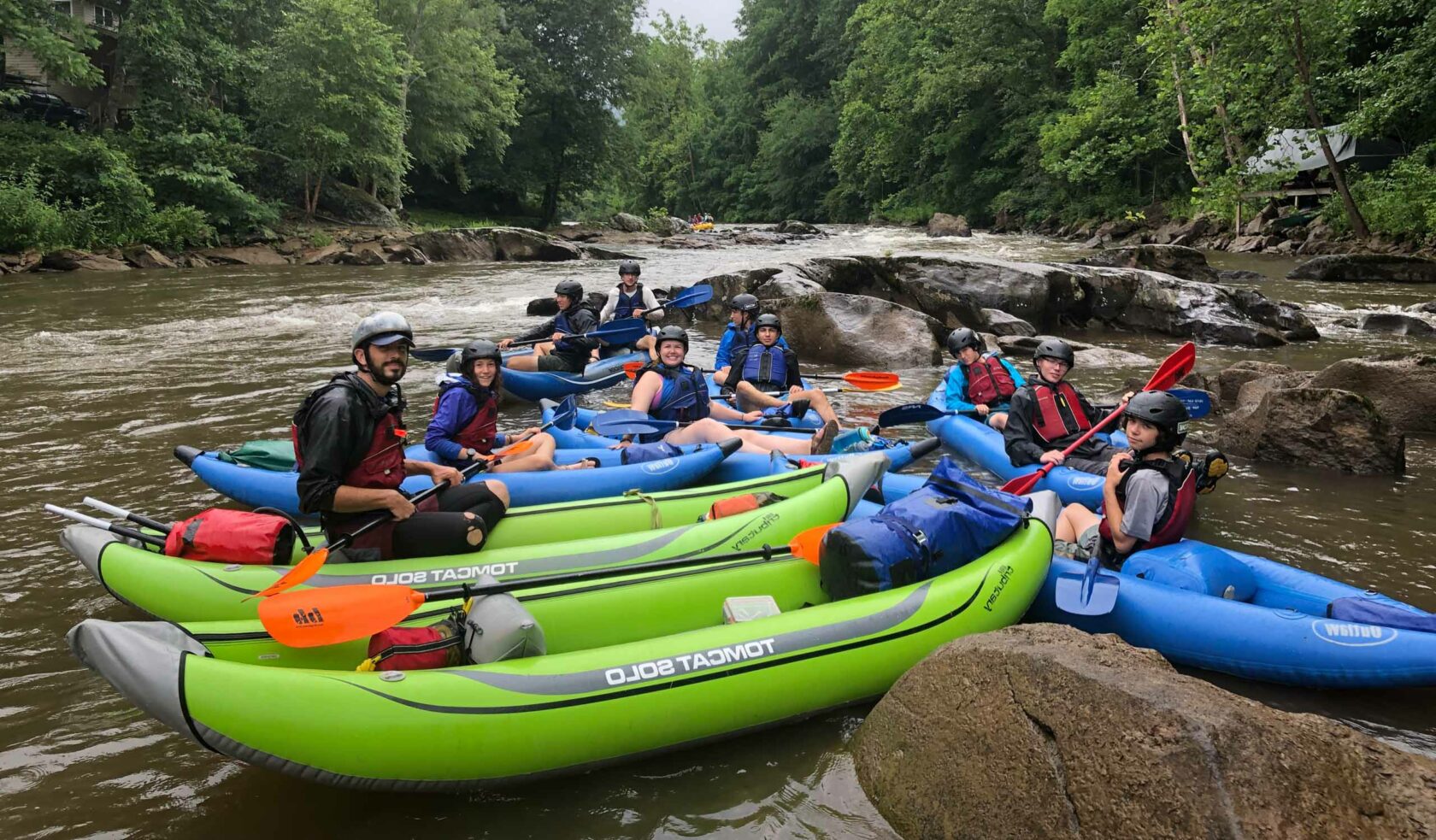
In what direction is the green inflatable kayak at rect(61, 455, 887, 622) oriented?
to the viewer's right

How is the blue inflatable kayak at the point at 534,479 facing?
to the viewer's right

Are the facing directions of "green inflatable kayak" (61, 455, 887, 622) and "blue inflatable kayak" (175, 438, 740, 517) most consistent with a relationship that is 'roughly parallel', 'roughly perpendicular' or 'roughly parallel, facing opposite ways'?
roughly parallel

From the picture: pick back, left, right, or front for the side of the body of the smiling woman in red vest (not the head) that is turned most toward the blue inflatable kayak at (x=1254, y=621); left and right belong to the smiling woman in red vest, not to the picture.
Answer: front

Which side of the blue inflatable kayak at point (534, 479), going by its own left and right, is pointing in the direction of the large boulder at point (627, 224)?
left

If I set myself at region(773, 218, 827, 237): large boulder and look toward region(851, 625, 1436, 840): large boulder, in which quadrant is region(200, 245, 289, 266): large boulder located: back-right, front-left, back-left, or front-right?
front-right

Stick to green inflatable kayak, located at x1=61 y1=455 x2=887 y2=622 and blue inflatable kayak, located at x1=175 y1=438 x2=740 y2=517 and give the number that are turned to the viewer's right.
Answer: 2

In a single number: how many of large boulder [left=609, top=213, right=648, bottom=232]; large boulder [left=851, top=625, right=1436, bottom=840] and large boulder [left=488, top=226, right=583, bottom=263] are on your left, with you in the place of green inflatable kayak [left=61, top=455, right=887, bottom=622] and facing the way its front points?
2

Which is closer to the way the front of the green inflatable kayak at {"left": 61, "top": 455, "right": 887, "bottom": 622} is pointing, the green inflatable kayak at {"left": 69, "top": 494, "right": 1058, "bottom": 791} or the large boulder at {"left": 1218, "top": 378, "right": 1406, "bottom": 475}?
the large boulder

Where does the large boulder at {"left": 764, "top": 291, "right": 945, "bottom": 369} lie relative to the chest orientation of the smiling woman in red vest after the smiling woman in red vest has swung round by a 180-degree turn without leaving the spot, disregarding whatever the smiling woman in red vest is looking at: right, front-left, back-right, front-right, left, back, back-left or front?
right

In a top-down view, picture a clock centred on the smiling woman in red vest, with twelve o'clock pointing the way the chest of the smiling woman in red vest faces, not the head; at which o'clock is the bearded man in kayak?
The bearded man in kayak is roughly at 2 o'clock from the smiling woman in red vest.

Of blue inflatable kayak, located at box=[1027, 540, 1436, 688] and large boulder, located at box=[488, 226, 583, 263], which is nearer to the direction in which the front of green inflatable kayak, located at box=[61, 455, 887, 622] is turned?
the blue inflatable kayak

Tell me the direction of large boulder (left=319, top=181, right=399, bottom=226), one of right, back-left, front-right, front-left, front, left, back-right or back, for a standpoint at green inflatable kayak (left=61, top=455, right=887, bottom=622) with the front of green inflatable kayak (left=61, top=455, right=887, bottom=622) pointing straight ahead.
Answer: left

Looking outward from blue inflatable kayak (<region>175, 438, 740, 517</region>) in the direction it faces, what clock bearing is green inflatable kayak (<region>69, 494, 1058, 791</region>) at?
The green inflatable kayak is roughly at 3 o'clock from the blue inflatable kayak.

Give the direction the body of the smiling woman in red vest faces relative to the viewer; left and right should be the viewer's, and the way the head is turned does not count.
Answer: facing the viewer and to the right of the viewer

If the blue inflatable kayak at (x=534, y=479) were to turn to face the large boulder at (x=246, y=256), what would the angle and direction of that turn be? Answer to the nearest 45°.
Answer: approximately 90° to its left

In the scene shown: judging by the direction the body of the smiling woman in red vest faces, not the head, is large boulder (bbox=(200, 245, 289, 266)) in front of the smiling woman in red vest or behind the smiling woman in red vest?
behind
